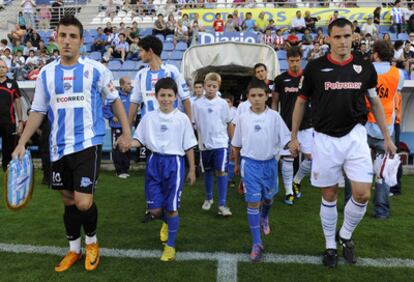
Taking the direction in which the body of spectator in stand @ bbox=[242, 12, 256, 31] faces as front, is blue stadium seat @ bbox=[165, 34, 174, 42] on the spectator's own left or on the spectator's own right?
on the spectator's own right

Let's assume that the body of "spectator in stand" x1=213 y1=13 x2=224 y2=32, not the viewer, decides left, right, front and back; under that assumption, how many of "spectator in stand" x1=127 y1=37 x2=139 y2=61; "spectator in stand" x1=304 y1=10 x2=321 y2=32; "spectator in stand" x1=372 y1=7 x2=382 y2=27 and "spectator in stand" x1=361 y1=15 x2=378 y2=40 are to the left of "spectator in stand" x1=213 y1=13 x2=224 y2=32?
3

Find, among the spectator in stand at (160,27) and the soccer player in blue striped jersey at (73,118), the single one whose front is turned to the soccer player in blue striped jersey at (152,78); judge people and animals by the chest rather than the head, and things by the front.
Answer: the spectator in stand

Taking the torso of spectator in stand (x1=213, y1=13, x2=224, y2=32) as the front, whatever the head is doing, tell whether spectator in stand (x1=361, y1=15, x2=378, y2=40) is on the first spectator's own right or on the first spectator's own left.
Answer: on the first spectator's own left

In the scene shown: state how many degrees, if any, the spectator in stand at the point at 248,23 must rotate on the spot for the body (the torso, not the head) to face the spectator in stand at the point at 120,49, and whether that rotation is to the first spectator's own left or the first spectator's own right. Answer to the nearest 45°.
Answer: approximately 45° to the first spectator's own right

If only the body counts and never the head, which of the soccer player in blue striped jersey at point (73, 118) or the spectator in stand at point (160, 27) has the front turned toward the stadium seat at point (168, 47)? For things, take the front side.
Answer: the spectator in stand

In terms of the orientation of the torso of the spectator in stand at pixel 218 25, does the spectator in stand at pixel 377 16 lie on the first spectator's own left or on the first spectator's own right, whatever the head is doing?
on the first spectator's own left

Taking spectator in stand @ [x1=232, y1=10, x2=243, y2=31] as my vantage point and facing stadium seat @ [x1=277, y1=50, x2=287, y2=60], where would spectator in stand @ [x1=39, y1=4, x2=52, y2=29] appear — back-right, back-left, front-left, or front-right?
back-right

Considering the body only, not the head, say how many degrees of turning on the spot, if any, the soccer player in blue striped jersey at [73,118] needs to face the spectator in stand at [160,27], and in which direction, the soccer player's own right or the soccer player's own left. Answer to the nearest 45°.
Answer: approximately 180°
